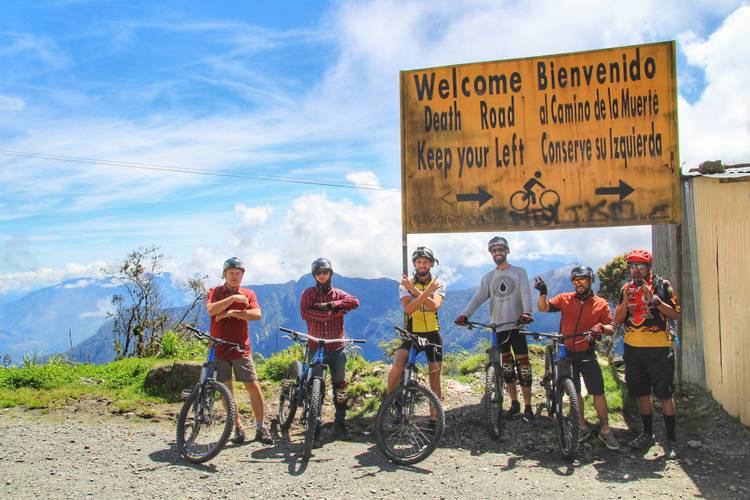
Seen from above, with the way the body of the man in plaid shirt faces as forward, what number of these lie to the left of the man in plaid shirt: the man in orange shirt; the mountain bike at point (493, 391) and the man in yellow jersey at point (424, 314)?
3

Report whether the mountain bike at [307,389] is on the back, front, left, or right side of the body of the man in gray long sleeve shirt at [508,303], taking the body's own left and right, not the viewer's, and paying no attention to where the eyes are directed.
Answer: right

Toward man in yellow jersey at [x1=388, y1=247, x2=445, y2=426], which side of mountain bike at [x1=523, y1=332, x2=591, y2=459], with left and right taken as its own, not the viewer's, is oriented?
right

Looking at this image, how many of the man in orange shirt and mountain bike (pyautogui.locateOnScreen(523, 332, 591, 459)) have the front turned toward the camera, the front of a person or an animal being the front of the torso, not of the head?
2

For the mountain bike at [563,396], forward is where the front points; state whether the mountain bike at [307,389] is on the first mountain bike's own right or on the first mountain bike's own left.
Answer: on the first mountain bike's own right

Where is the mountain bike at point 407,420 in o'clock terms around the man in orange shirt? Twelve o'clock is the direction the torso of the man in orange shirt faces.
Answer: The mountain bike is roughly at 2 o'clock from the man in orange shirt.

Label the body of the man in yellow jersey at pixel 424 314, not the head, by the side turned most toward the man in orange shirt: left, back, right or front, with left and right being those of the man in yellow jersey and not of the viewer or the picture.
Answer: left

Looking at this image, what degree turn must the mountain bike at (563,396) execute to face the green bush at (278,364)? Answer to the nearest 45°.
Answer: approximately 135° to its right

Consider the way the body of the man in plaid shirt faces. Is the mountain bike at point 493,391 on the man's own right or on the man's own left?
on the man's own left

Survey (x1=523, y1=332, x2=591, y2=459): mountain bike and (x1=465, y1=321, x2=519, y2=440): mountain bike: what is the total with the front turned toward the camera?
2

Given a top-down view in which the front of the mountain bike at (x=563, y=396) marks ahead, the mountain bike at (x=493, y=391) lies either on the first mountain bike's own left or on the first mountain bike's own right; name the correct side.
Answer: on the first mountain bike's own right
